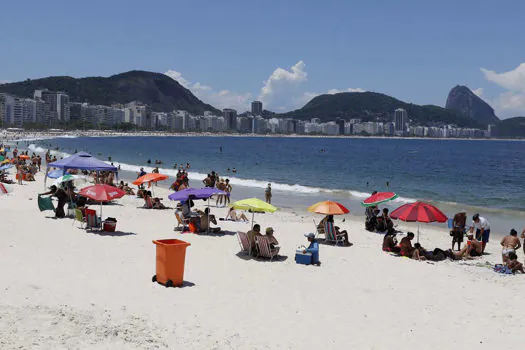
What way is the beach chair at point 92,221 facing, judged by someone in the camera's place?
facing away from the viewer and to the right of the viewer

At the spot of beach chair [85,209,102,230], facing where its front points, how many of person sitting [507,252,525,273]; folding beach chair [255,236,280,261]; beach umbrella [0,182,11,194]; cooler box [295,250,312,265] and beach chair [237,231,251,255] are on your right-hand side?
4

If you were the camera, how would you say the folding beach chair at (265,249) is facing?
facing away from the viewer and to the right of the viewer

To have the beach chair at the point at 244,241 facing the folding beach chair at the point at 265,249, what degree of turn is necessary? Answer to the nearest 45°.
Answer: approximately 90° to its right

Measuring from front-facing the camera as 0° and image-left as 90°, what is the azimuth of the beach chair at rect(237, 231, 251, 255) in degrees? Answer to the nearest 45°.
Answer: approximately 225°

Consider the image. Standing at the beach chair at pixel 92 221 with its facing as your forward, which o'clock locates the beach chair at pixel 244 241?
the beach chair at pixel 244 241 is roughly at 3 o'clock from the beach chair at pixel 92 221.
